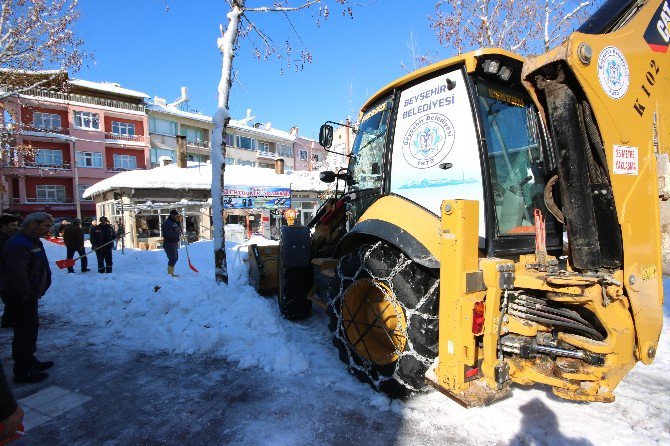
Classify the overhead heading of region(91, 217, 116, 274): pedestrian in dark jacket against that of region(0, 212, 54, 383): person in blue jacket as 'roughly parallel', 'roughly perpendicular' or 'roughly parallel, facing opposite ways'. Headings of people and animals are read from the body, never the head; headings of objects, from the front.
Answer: roughly perpendicular

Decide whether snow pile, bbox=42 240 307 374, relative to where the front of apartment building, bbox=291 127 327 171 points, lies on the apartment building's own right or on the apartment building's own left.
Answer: on the apartment building's own right

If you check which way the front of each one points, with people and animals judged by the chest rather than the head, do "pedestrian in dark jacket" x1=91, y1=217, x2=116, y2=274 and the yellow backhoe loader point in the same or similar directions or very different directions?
very different directions

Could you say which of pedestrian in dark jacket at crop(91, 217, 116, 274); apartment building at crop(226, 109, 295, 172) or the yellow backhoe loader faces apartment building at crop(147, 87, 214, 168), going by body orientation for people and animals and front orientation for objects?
the yellow backhoe loader

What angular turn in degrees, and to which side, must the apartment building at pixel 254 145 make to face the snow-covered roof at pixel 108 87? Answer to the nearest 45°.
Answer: approximately 90° to its right

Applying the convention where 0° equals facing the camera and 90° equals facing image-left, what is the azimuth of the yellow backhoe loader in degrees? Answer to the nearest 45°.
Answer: approximately 135°

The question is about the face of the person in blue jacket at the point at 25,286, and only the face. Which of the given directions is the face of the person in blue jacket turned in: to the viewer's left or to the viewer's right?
to the viewer's right
